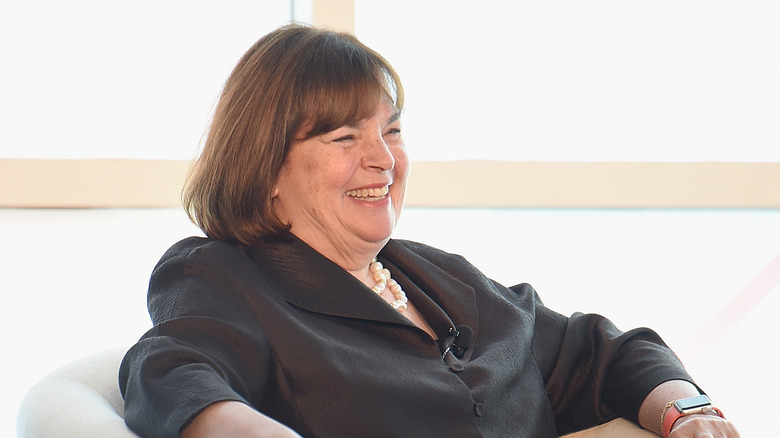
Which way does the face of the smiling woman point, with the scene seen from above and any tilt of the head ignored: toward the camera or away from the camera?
toward the camera

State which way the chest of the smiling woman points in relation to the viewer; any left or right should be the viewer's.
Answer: facing the viewer and to the right of the viewer
